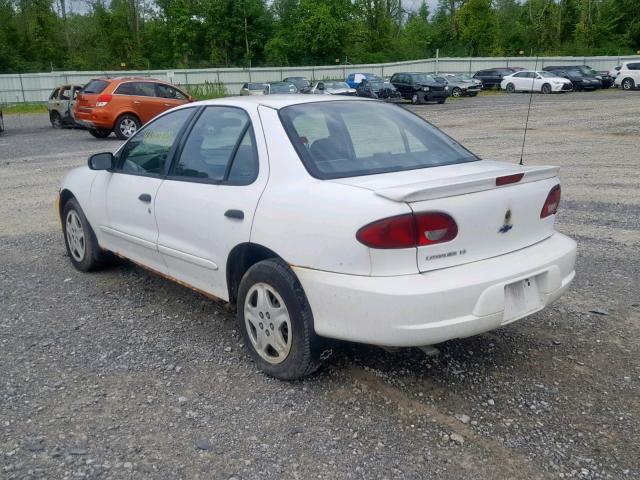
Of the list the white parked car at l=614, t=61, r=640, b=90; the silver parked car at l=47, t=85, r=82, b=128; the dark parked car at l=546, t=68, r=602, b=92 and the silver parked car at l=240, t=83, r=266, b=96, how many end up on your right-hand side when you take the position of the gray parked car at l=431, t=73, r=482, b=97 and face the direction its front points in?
2

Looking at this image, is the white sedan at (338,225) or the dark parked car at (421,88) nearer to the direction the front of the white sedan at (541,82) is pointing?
the white sedan

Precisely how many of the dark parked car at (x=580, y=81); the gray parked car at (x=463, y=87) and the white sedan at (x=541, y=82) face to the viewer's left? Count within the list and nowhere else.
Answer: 0

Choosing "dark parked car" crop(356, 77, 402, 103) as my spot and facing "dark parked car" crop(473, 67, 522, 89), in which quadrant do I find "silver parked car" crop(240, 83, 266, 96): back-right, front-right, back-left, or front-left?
back-left

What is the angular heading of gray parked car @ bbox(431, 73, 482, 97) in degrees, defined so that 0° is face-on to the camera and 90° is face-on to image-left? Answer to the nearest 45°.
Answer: approximately 315°

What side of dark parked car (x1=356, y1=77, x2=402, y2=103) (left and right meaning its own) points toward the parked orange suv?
right

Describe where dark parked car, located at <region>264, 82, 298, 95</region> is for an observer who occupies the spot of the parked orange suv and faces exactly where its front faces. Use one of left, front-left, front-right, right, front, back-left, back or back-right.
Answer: front

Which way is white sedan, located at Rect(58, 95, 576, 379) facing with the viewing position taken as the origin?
facing away from the viewer and to the left of the viewer

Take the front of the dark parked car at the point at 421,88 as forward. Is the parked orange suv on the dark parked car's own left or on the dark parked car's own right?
on the dark parked car's own right

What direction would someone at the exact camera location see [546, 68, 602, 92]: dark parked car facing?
facing the viewer and to the right of the viewer

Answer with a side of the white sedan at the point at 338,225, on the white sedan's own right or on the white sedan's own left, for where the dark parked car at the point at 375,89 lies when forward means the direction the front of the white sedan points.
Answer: on the white sedan's own right

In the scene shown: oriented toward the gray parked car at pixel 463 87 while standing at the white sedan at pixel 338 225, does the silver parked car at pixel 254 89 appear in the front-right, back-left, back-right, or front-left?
front-left

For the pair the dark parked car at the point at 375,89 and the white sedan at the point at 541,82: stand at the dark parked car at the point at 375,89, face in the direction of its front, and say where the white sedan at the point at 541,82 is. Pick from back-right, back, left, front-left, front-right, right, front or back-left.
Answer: left
